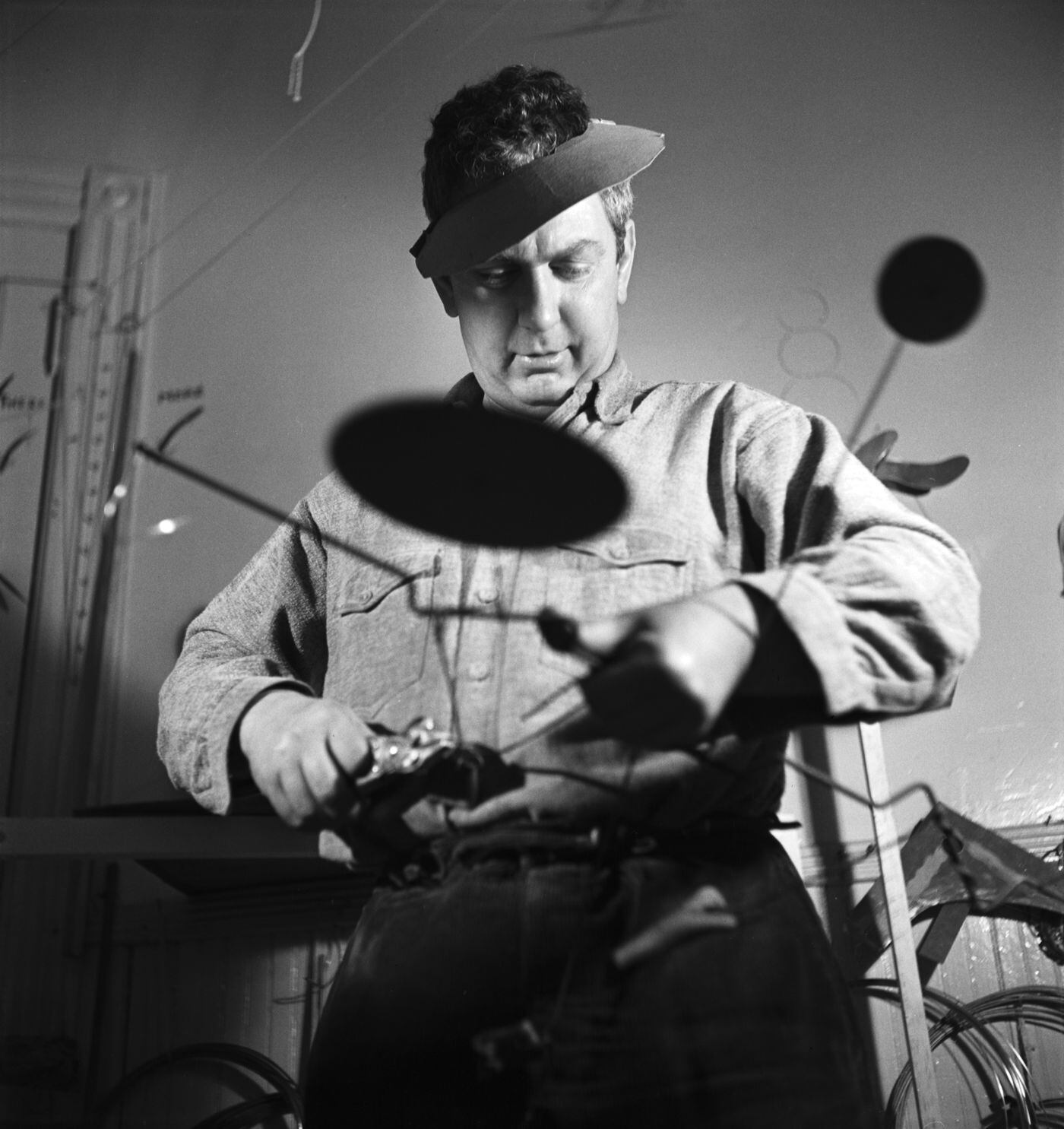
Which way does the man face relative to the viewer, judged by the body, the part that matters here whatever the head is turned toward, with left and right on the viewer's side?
facing the viewer

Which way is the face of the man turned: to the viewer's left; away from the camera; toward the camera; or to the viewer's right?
toward the camera
